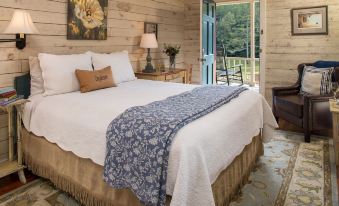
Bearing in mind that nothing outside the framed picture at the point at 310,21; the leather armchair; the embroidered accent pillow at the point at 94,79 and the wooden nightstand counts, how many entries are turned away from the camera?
0

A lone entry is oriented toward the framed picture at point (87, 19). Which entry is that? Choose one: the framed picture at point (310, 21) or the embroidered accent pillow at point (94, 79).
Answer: the framed picture at point (310, 21)

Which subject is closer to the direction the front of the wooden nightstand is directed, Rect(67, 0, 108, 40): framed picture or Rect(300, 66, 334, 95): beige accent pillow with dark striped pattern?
the beige accent pillow with dark striped pattern

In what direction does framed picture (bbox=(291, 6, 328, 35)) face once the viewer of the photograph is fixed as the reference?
facing the viewer and to the left of the viewer

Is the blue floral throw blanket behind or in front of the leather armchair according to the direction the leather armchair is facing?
in front

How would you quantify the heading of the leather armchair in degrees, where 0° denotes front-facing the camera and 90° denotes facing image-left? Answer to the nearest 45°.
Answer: approximately 45°

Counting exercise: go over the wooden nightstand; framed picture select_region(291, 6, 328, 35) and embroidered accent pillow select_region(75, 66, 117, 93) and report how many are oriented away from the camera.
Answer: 0

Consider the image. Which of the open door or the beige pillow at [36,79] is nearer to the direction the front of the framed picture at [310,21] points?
the beige pillow

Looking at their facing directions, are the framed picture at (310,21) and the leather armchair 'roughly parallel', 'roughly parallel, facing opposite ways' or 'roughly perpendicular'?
roughly parallel

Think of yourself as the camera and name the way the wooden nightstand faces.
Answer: facing the viewer and to the right of the viewer
